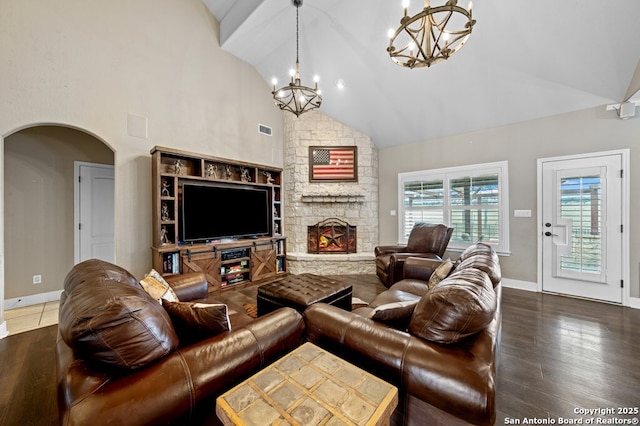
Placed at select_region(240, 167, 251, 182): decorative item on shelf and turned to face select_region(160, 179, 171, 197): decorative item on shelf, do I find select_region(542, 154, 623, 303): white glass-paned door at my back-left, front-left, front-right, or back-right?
back-left

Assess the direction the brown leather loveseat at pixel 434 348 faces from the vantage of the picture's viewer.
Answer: facing away from the viewer and to the left of the viewer

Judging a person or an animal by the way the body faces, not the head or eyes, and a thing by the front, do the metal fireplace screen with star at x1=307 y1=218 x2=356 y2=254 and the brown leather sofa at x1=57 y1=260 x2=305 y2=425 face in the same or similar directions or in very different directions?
very different directions

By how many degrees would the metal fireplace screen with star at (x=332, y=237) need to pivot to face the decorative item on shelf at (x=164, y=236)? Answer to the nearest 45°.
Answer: approximately 45° to its right

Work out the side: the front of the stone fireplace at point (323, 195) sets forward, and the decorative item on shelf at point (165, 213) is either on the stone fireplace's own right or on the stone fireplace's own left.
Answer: on the stone fireplace's own right
